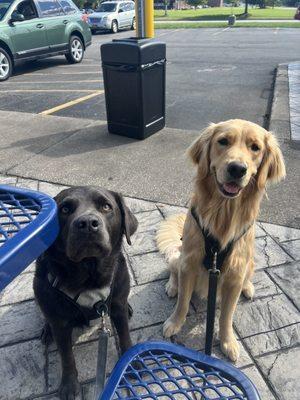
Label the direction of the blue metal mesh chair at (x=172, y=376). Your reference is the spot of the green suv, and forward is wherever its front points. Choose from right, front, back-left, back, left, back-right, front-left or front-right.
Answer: front-left

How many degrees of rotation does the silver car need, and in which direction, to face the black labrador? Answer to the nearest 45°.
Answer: approximately 45° to its left

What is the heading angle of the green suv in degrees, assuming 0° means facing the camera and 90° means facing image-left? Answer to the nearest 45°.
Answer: approximately 45°

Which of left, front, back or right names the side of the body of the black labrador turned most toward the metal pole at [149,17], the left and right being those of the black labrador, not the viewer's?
back

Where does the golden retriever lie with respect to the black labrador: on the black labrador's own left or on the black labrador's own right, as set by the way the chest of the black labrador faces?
on the black labrador's own left

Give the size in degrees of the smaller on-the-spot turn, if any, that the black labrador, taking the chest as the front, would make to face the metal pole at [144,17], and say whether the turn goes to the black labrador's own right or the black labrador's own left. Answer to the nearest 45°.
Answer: approximately 180°

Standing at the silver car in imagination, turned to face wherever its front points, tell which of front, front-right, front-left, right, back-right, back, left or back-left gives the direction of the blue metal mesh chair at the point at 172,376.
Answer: front-left

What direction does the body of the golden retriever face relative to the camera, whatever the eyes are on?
toward the camera

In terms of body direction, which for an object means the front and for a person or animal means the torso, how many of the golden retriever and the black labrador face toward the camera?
2
